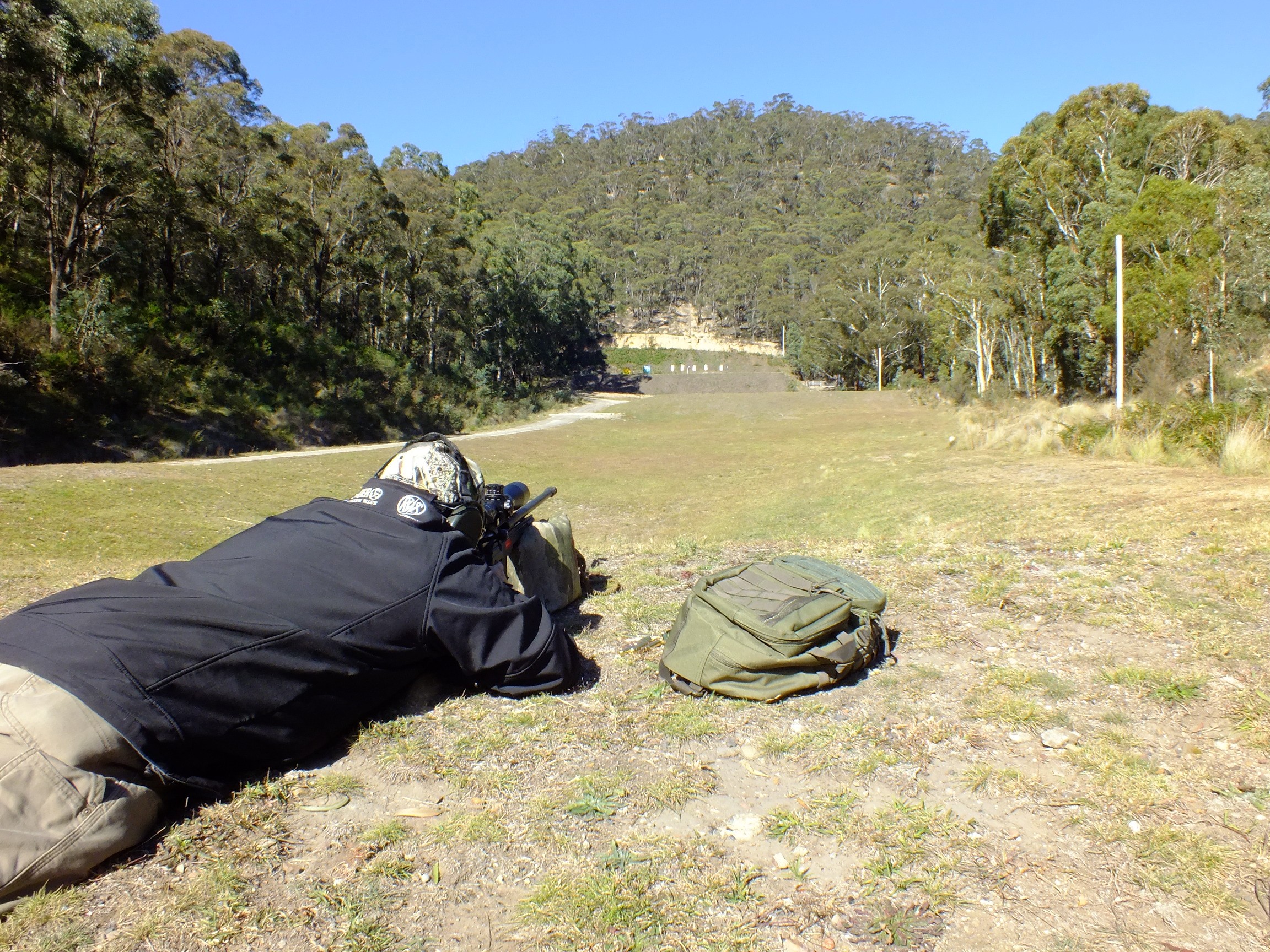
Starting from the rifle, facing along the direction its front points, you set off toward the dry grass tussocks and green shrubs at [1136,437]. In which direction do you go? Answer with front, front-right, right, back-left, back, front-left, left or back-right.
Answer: front

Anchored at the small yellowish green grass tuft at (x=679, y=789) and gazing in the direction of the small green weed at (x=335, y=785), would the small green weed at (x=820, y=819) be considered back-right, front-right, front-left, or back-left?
back-left

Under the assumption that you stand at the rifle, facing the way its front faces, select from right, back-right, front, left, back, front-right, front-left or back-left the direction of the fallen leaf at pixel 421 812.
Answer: back-right

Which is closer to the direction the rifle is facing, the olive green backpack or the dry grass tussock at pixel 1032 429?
the dry grass tussock

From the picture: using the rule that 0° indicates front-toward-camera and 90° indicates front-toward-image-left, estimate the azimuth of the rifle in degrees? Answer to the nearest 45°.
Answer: approximately 225°

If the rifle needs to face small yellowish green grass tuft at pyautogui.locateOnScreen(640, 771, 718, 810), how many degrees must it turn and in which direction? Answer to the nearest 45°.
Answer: approximately 135° to its right

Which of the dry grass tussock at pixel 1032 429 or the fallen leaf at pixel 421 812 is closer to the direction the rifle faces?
the dry grass tussock

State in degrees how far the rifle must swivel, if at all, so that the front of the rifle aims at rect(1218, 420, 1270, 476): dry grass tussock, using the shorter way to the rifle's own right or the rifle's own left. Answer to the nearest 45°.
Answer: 0° — it already faces it

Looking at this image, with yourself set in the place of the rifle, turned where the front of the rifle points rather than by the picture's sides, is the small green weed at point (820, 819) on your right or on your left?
on your right

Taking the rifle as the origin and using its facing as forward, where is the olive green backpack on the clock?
The olive green backpack is roughly at 3 o'clock from the rifle.
